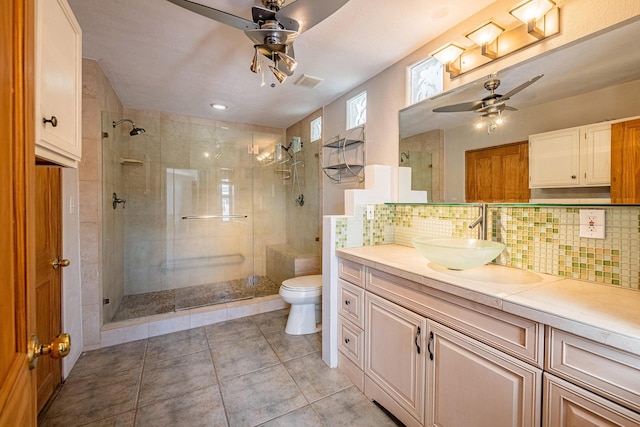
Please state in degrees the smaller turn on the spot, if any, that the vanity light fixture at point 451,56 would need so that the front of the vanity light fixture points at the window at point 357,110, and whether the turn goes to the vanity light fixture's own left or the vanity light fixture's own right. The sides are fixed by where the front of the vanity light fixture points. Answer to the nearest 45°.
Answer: approximately 90° to the vanity light fixture's own right

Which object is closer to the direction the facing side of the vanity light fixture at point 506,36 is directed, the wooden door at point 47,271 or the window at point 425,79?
the wooden door
